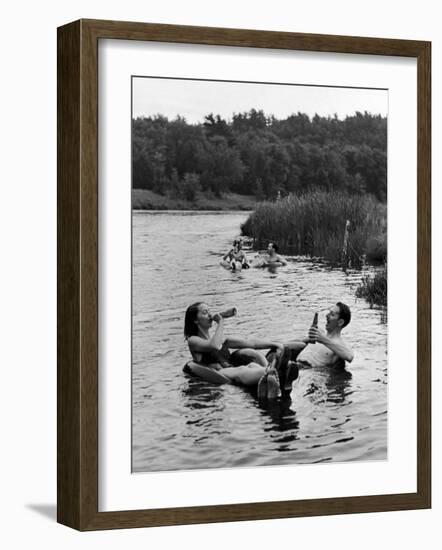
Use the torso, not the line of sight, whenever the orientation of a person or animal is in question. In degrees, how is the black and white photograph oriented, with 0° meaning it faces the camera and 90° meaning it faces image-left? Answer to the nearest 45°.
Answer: approximately 315°
